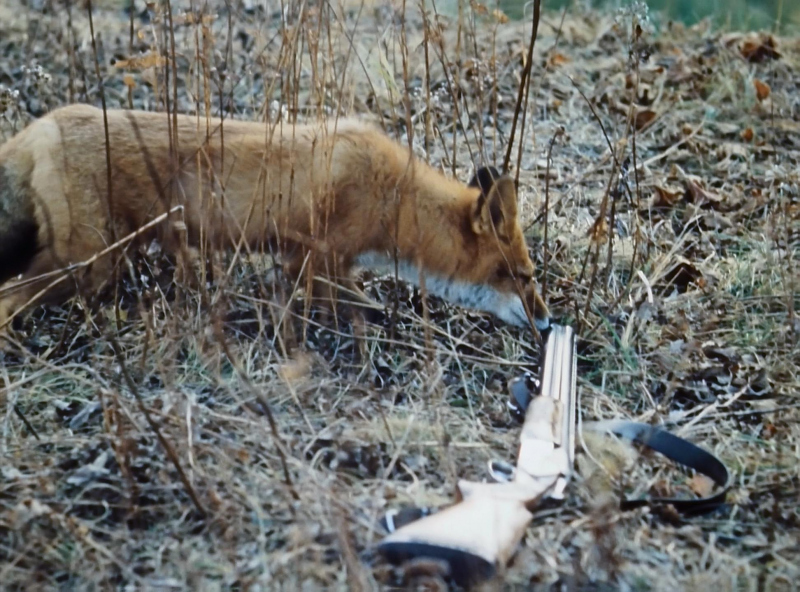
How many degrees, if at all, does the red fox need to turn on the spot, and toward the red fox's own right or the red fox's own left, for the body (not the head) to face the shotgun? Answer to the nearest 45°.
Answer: approximately 90° to the red fox's own right

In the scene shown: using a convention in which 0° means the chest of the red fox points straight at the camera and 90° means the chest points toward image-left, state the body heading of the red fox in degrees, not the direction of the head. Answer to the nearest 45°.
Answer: approximately 270°
